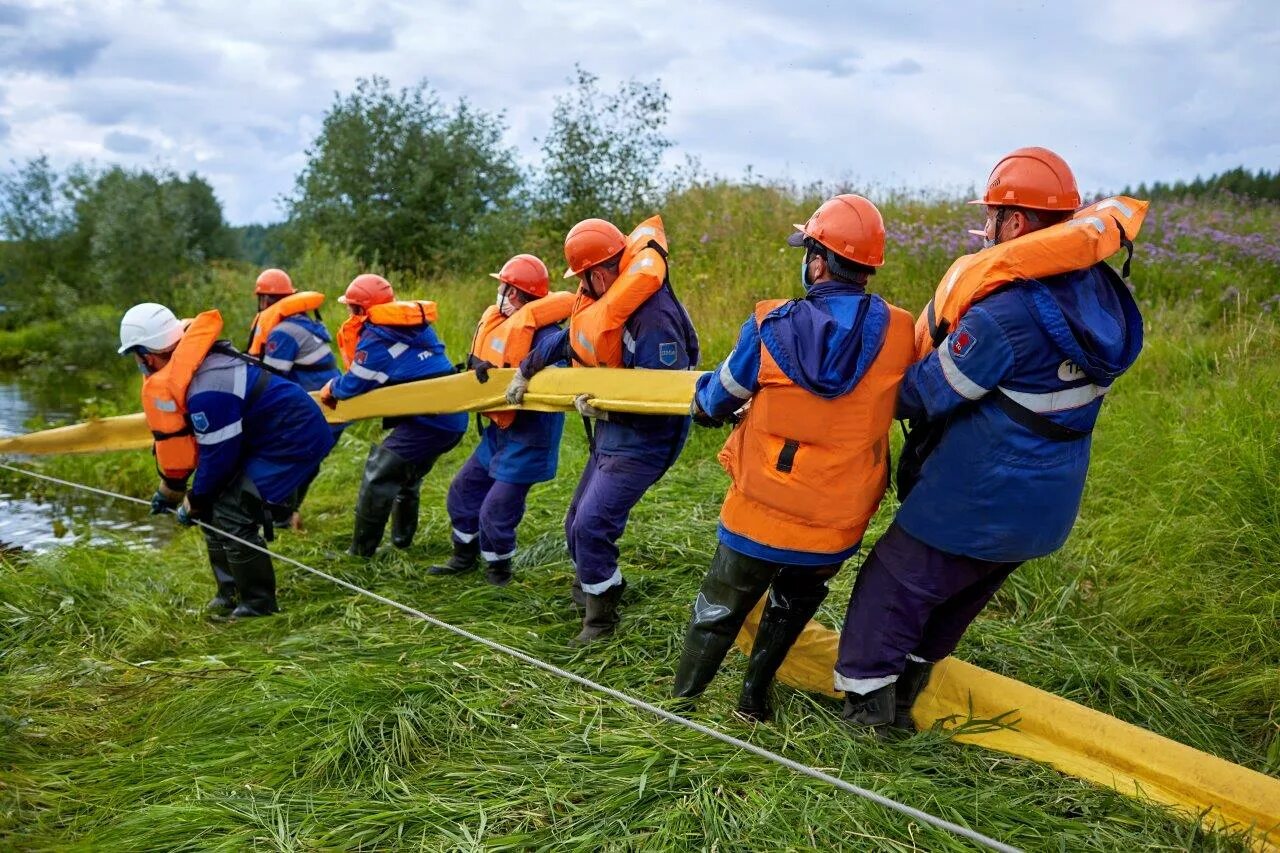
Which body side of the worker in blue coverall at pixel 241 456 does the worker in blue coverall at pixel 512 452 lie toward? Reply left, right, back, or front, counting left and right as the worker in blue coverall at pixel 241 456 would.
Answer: back

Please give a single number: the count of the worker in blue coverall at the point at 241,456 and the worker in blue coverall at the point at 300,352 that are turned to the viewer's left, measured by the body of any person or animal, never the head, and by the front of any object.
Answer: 2

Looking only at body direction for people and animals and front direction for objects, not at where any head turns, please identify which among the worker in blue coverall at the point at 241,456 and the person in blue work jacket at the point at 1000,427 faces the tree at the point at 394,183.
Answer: the person in blue work jacket at the point at 1000,427

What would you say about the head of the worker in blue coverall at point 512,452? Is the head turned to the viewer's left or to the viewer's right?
to the viewer's left

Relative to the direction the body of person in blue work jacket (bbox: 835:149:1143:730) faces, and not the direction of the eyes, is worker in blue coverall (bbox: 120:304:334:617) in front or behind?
in front

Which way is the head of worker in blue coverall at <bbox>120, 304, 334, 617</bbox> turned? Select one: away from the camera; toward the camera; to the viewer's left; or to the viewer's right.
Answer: to the viewer's left

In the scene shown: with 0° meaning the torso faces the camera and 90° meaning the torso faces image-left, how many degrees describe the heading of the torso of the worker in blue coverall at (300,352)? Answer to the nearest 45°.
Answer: approximately 90°

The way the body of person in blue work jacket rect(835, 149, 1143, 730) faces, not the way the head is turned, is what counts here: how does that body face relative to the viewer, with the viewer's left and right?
facing away from the viewer and to the left of the viewer

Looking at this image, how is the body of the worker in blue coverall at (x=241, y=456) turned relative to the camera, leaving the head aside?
to the viewer's left
